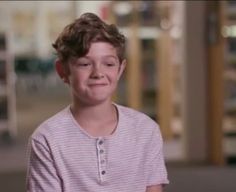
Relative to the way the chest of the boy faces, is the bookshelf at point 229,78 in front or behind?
behind

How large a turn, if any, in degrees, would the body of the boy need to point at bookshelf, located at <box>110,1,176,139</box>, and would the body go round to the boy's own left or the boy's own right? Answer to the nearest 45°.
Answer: approximately 180°

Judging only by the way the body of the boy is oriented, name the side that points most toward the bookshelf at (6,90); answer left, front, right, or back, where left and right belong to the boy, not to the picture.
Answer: back

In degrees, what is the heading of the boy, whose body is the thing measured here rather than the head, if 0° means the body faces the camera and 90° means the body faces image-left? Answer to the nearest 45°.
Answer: approximately 0°

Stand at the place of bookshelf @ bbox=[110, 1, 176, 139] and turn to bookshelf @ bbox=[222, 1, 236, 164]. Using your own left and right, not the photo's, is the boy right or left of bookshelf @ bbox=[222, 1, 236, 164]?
right
